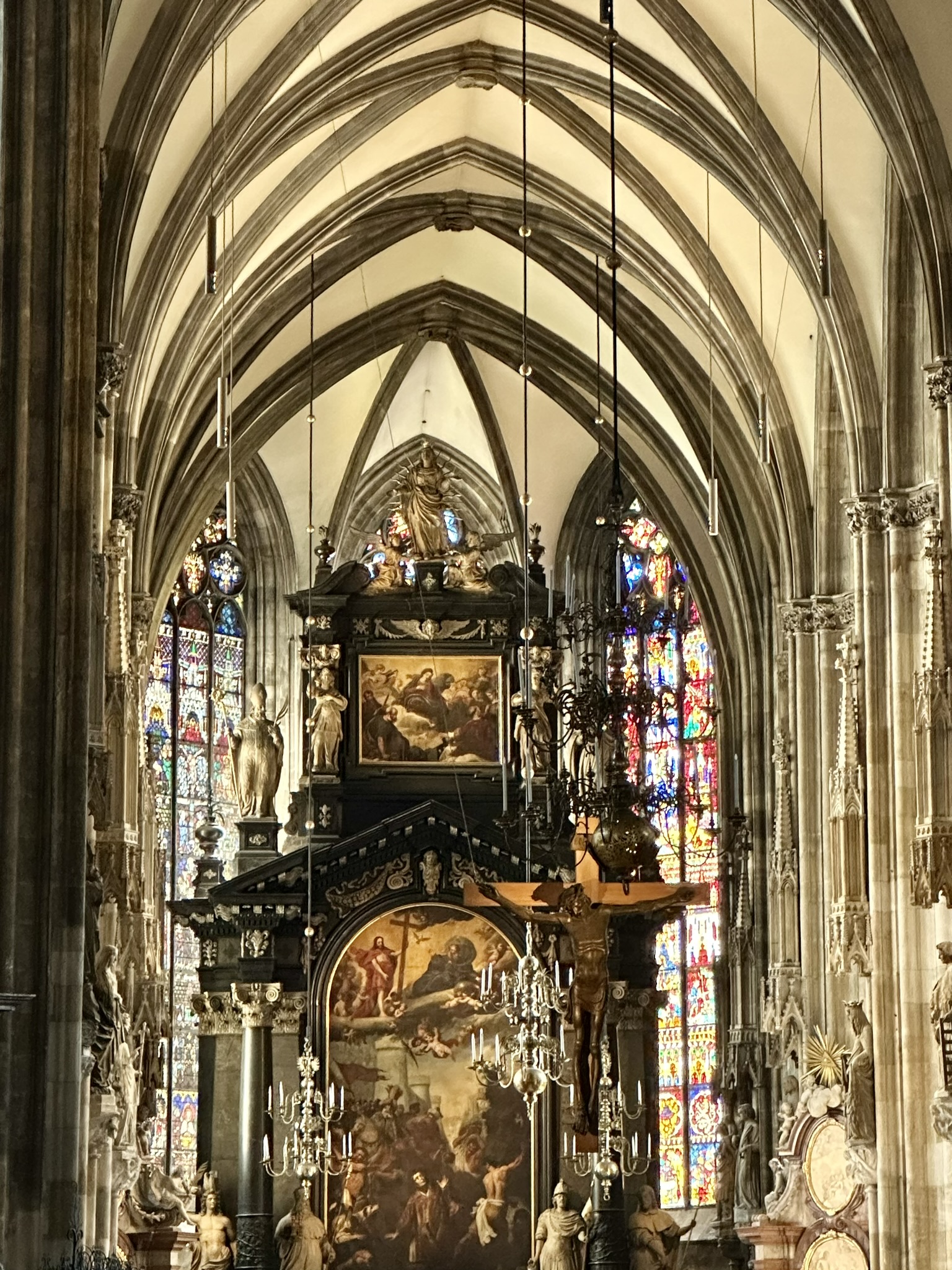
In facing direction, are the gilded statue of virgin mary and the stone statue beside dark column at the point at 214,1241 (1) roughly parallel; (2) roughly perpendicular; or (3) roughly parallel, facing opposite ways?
roughly parallel

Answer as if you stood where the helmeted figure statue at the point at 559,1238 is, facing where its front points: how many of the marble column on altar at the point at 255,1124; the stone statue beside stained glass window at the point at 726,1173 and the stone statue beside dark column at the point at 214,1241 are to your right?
2

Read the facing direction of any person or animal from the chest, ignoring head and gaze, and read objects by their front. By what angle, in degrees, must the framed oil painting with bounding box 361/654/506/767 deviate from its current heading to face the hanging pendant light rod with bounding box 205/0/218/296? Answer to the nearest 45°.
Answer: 0° — it already faces it

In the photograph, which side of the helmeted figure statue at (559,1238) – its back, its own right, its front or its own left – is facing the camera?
front

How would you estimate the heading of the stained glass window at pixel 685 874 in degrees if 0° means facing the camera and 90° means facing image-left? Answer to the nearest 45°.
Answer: approximately 45°

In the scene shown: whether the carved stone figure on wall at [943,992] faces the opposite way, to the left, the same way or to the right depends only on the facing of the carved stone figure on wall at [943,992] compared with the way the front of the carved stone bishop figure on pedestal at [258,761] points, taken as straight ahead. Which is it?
to the right

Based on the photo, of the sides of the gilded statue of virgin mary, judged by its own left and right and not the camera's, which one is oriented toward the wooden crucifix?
front

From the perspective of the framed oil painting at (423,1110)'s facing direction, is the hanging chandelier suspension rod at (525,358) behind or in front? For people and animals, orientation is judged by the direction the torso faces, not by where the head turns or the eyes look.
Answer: in front

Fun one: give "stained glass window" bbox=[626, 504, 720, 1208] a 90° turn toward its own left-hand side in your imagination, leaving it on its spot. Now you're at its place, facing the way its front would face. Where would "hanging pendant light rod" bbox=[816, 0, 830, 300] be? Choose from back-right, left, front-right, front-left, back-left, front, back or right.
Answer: front-right

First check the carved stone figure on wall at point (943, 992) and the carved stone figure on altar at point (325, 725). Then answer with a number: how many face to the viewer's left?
1

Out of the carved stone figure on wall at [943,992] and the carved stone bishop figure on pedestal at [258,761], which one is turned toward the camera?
the carved stone bishop figure on pedestal at [258,761]

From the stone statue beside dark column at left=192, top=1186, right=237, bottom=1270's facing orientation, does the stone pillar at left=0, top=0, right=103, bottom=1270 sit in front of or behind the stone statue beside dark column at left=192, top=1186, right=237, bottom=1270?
in front

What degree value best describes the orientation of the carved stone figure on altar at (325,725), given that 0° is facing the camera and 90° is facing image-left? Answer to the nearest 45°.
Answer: approximately 0°

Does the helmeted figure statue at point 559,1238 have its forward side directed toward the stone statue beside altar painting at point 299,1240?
no
